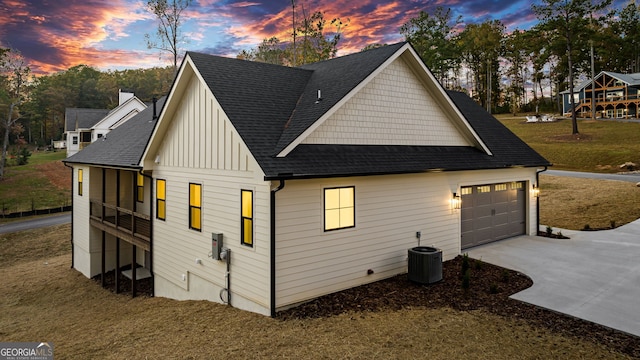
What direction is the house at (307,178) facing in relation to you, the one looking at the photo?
facing away from the viewer and to the right of the viewer

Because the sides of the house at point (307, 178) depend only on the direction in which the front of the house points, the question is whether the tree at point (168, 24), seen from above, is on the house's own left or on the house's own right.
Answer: on the house's own left

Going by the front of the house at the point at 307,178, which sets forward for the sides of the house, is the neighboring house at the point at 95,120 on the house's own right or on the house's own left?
on the house's own left
